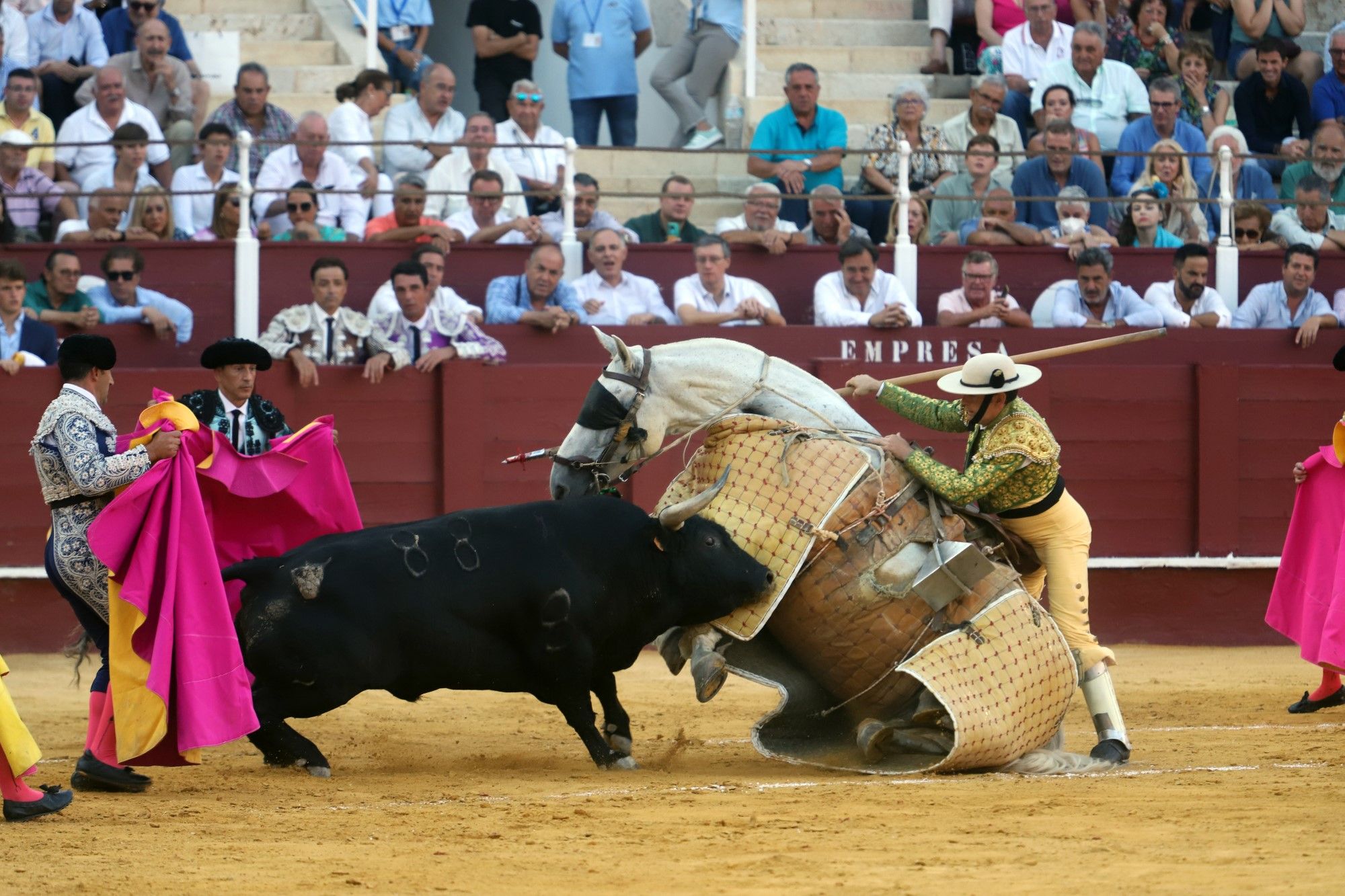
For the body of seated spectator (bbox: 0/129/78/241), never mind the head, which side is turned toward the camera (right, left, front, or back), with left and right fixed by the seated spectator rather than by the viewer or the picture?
front

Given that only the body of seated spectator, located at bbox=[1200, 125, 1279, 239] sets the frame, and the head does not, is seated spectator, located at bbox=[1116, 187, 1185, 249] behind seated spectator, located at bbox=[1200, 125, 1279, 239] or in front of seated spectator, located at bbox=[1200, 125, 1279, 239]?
in front

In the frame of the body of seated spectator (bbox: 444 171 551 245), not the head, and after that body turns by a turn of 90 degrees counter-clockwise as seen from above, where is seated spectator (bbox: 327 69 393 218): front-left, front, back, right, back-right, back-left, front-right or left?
back-left

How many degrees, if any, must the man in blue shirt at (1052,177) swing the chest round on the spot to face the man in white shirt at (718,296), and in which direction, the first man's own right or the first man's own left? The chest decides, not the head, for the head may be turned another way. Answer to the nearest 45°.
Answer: approximately 45° to the first man's own right

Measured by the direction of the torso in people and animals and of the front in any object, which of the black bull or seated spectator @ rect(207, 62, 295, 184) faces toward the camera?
the seated spectator

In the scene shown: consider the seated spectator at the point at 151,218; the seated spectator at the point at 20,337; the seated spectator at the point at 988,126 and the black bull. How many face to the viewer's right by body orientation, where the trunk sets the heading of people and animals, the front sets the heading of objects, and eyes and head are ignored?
1

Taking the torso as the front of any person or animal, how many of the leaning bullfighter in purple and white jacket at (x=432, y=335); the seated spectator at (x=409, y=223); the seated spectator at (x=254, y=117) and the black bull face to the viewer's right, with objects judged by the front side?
1

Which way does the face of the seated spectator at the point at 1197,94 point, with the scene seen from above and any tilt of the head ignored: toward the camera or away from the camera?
toward the camera

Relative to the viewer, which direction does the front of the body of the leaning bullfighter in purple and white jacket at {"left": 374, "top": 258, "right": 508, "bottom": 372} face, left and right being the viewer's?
facing the viewer

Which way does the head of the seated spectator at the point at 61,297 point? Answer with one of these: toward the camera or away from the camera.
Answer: toward the camera

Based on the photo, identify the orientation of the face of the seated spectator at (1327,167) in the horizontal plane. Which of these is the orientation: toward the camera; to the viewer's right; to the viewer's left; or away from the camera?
toward the camera

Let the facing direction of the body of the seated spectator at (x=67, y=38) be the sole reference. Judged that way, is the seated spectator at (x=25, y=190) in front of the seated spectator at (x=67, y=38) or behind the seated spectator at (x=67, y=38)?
in front

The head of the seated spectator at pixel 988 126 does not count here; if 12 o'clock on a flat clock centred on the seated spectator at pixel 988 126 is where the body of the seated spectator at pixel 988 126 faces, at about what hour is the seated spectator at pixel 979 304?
the seated spectator at pixel 979 304 is roughly at 12 o'clock from the seated spectator at pixel 988 126.

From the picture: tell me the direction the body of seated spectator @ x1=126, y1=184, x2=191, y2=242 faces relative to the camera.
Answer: toward the camera

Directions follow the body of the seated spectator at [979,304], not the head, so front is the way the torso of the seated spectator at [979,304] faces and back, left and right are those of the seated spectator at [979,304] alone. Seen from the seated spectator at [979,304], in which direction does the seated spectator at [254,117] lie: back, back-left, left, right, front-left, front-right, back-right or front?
right

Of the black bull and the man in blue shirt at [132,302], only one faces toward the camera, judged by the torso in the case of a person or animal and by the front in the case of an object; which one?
the man in blue shirt
